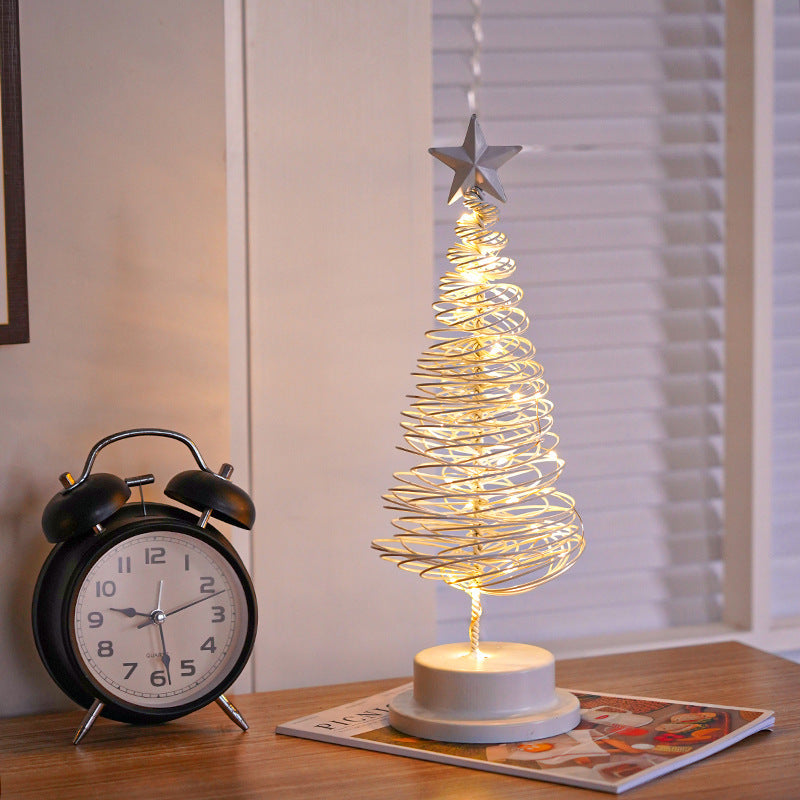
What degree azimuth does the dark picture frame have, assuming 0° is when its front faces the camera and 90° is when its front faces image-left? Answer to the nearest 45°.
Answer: approximately 0°

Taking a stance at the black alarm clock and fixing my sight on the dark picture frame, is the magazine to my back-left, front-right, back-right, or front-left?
back-right
